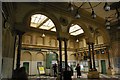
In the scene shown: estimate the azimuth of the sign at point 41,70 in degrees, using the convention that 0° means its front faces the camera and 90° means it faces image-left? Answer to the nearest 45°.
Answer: approximately 0°
